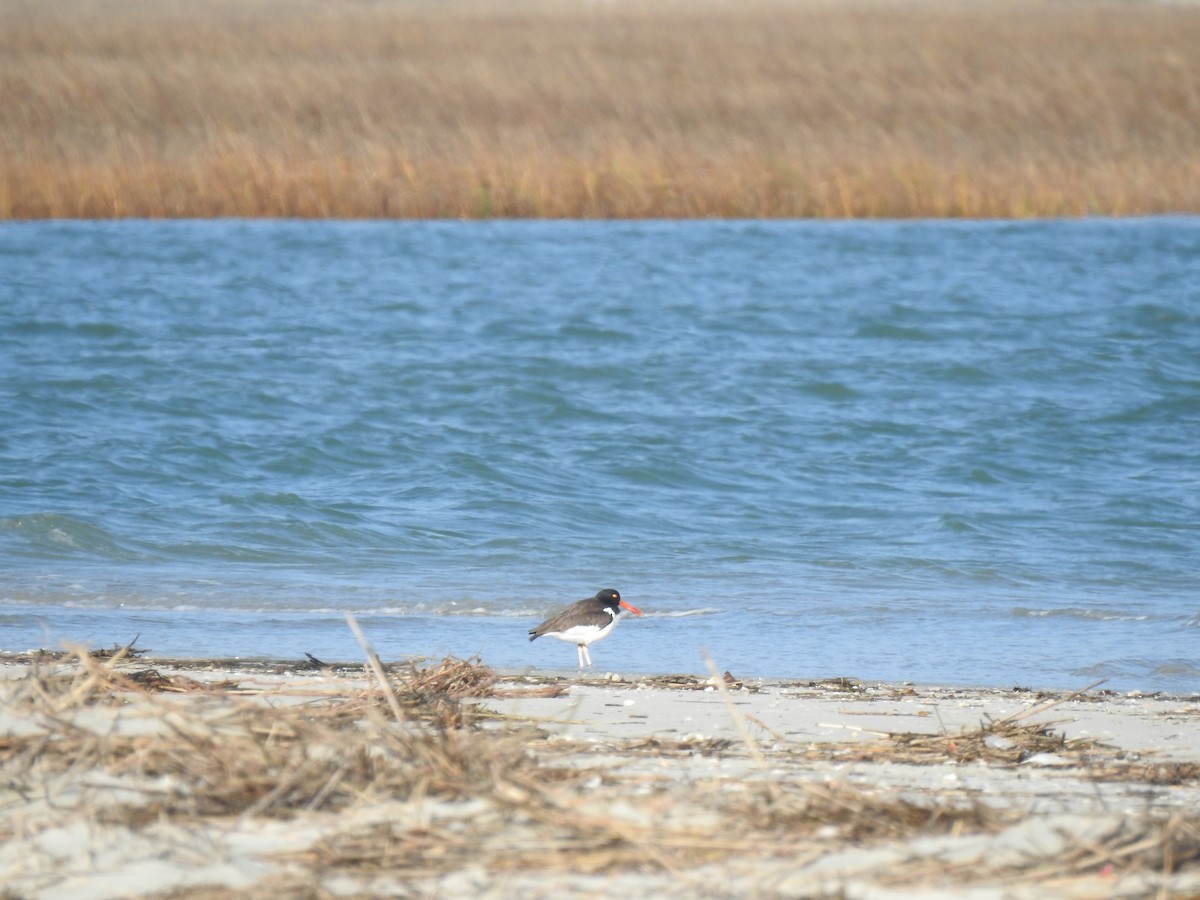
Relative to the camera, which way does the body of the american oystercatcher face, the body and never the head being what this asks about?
to the viewer's right
